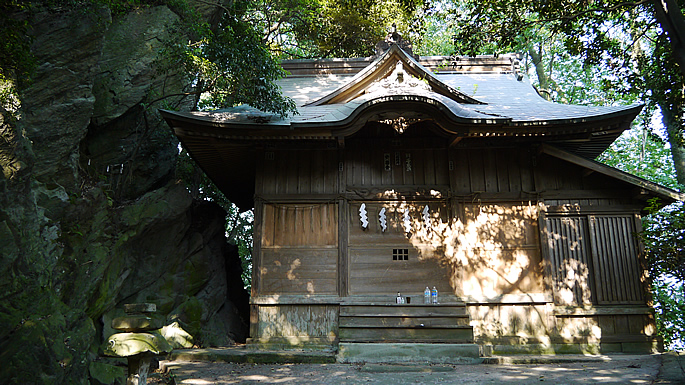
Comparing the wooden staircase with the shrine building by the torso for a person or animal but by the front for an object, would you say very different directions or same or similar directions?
same or similar directions

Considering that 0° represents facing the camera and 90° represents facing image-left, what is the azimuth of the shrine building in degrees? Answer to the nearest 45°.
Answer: approximately 0°

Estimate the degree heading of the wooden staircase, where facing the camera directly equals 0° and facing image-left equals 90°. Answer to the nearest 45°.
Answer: approximately 0°

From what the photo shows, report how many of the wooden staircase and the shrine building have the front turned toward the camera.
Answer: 2

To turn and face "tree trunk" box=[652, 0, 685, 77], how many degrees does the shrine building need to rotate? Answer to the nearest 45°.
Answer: approximately 135° to its left
